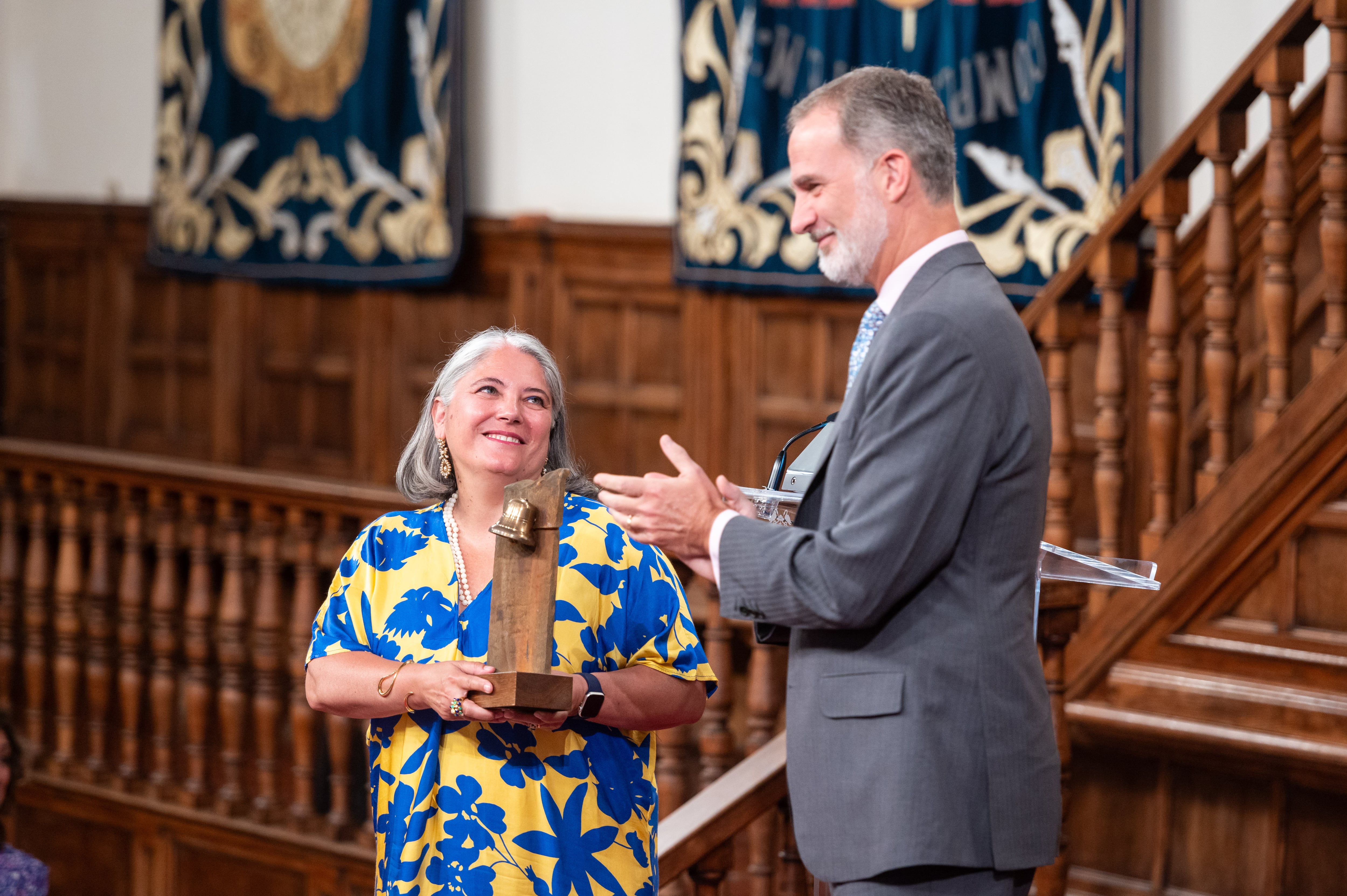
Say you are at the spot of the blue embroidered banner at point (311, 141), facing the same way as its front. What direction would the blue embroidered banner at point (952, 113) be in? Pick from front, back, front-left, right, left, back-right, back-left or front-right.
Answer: front-left

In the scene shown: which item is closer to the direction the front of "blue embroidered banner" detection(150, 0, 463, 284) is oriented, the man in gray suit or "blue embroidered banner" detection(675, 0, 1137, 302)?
the man in gray suit

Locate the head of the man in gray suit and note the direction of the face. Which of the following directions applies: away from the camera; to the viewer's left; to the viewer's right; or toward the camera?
to the viewer's left

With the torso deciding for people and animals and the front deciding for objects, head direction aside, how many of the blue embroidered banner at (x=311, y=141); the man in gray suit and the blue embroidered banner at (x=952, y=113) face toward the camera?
2

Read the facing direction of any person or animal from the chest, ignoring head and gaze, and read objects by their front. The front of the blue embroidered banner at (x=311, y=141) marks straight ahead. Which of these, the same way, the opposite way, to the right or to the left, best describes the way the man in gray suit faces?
to the right

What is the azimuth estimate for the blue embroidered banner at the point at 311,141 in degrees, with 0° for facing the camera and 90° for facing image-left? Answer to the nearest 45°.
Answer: approximately 0°

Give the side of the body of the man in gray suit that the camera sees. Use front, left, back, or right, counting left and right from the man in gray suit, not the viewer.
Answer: left

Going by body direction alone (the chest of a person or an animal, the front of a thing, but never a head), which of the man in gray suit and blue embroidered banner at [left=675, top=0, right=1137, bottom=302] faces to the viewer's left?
the man in gray suit

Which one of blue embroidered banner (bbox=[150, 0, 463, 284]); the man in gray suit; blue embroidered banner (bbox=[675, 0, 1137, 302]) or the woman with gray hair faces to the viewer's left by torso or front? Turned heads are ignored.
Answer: the man in gray suit

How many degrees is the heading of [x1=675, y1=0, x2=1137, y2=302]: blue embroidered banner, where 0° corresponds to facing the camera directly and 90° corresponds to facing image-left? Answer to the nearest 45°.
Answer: approximately 0°
